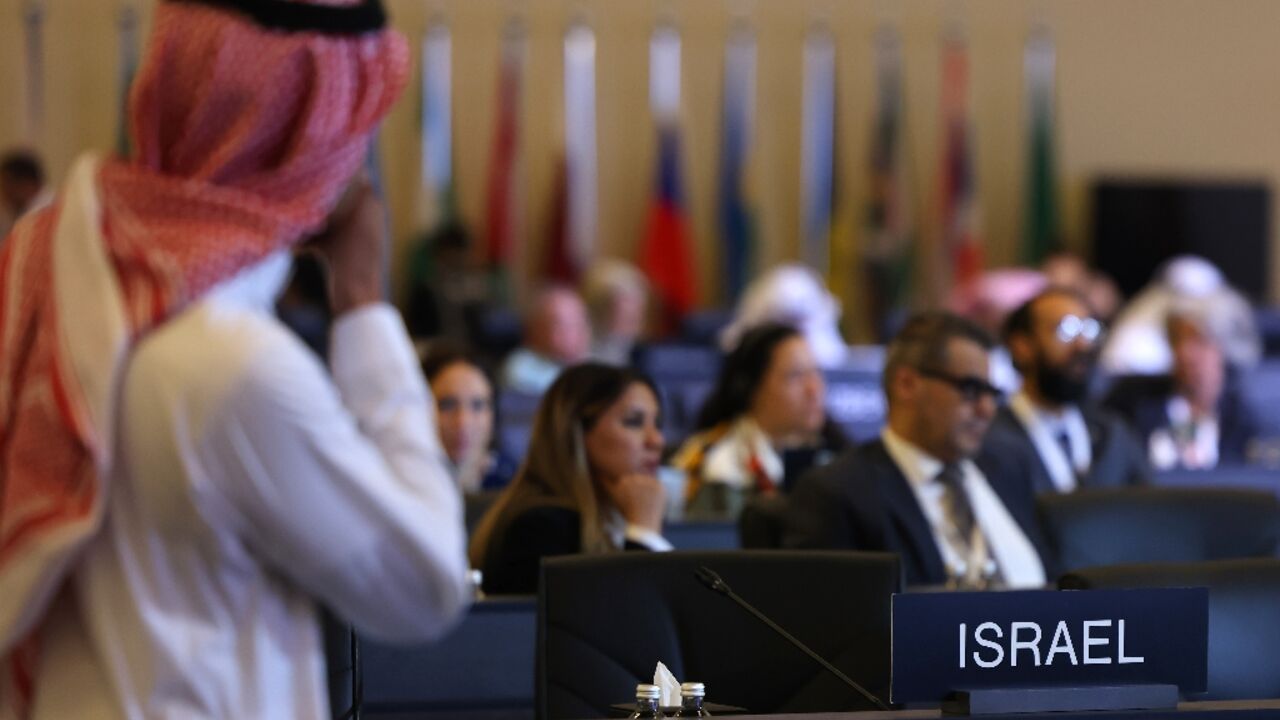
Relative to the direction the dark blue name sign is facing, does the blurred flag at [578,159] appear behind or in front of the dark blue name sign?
behind

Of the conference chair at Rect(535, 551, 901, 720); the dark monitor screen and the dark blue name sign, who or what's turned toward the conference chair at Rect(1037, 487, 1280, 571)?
the dark monitor screen

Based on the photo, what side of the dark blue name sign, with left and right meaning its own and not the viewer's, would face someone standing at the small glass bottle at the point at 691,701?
right

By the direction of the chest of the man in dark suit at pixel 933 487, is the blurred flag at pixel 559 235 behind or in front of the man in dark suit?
behind

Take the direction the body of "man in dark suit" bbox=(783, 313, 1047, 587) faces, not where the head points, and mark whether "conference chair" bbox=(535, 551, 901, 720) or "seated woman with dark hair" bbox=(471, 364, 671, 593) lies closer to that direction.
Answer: the conference chair

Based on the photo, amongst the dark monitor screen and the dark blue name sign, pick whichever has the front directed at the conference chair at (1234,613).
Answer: the dark monitor screen

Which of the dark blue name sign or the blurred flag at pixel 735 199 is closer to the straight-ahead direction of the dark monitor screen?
the dark blue name sign

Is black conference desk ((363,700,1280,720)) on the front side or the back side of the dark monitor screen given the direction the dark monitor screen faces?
on the front side
